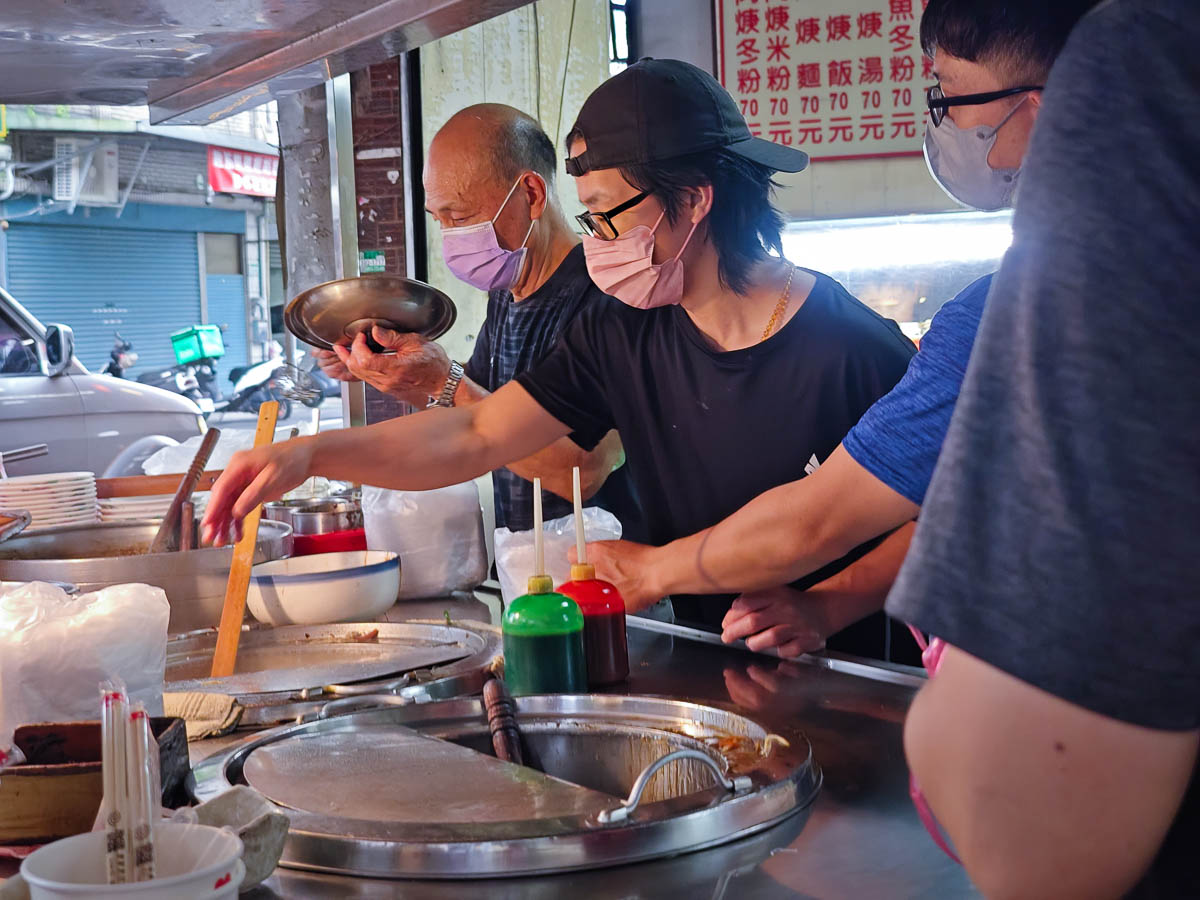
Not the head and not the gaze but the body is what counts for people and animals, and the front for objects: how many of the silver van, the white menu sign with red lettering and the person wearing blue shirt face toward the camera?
1

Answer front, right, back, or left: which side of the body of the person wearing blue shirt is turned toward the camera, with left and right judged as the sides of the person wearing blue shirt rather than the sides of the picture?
left

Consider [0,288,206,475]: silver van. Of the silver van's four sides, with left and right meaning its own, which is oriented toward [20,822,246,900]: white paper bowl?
right

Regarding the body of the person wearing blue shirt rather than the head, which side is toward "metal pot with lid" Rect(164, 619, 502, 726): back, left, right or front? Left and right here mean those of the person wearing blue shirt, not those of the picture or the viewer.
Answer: front

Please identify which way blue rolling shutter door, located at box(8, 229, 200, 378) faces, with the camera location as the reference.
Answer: facing the viewer

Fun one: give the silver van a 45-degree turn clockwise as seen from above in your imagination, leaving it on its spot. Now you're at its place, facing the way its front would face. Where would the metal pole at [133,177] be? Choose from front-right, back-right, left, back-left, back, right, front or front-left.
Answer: back-left

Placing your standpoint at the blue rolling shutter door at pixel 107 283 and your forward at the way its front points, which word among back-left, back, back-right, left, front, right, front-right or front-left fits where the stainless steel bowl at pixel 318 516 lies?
front

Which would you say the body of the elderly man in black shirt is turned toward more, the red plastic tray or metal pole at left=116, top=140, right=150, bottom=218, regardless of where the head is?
the red plastic tray

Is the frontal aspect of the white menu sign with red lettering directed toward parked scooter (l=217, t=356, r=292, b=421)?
no

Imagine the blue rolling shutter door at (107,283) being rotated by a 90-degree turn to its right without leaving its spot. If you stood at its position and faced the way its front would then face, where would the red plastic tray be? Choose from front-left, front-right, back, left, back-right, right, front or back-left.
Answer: left

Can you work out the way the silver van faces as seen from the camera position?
facing to the right of the viewer

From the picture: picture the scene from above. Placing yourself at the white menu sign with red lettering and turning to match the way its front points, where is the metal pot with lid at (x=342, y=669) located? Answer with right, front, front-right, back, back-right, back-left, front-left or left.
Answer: front

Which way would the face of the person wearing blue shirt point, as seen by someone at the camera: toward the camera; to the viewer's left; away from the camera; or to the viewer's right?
to the viewer's left

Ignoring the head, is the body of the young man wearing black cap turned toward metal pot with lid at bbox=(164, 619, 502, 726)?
yes

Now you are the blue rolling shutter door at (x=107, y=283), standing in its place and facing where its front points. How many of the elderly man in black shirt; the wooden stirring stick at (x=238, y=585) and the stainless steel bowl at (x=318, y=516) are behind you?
0

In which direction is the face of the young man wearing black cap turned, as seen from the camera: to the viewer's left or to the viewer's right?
to the viewer's left
